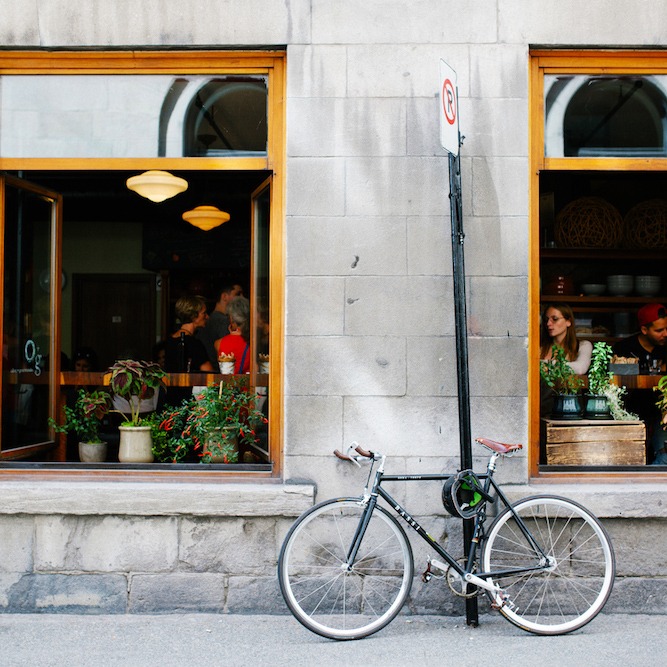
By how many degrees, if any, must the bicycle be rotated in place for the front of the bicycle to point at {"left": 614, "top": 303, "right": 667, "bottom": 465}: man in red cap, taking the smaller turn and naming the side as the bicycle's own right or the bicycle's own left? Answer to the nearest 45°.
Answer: approximately 135° to the bicycle's own right

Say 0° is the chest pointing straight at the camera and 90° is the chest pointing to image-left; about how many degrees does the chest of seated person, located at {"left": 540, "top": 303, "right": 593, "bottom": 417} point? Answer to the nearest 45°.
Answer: approximately 45°

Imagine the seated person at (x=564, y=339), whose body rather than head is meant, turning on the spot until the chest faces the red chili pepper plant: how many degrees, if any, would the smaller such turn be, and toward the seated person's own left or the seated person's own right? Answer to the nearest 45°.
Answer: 0° — they already face it

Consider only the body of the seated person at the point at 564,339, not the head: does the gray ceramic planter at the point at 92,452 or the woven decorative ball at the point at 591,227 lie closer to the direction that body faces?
the gray ceramic planter

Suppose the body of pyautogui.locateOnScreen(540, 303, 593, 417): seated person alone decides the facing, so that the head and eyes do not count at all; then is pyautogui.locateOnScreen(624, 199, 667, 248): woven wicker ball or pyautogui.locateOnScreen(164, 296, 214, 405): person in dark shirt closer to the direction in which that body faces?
the person in dark shirt

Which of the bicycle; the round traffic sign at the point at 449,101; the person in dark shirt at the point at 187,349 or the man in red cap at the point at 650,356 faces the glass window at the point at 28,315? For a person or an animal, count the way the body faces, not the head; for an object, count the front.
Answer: the bicycle

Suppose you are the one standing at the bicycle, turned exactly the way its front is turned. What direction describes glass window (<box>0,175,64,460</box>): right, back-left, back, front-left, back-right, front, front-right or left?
front

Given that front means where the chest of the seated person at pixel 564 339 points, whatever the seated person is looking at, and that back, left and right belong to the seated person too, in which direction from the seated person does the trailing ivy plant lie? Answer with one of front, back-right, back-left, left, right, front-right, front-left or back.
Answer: left

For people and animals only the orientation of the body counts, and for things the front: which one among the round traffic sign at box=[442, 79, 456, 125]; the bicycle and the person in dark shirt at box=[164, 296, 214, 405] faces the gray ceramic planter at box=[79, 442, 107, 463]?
the bicycle

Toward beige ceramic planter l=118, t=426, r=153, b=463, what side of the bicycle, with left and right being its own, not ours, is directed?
front

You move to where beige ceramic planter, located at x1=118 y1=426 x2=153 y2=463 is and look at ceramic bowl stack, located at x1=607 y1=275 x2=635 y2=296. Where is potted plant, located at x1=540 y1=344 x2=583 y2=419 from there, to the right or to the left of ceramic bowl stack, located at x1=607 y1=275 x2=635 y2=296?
right

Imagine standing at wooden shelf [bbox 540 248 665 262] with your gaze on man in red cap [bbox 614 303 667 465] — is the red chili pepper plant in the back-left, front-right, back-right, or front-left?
front-right

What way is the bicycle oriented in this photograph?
to the viewer's left

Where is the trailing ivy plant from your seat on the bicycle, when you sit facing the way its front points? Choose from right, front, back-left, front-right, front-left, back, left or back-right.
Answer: back-right
